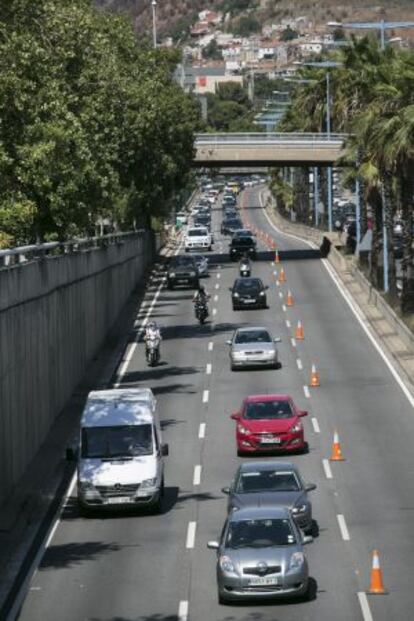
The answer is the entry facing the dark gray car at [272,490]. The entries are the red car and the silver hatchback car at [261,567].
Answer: the red car

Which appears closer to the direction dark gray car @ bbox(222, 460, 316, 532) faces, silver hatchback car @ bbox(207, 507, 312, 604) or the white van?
the silver hatchback car

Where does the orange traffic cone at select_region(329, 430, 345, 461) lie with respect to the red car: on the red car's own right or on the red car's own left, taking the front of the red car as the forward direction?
on the red car's own left

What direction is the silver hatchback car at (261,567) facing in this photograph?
toward the camera

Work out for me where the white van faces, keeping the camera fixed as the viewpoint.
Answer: facing the viewer

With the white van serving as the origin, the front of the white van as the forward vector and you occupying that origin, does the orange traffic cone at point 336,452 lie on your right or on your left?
on your left

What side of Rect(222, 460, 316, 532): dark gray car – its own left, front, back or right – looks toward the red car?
back

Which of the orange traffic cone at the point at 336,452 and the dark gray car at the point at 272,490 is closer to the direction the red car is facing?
the dark gray car

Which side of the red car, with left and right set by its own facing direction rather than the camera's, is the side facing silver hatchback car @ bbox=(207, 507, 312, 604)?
front

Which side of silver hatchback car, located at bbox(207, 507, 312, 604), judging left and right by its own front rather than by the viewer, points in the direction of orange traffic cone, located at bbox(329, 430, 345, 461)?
back

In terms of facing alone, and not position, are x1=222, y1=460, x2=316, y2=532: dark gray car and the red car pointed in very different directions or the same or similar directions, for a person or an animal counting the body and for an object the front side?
same or similar directions

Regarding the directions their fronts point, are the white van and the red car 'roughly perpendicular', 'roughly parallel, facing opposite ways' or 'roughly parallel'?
roughly parallel

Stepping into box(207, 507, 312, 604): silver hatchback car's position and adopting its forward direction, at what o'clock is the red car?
The red car is roughly at 6 o'clock from the silver hatchback car.
